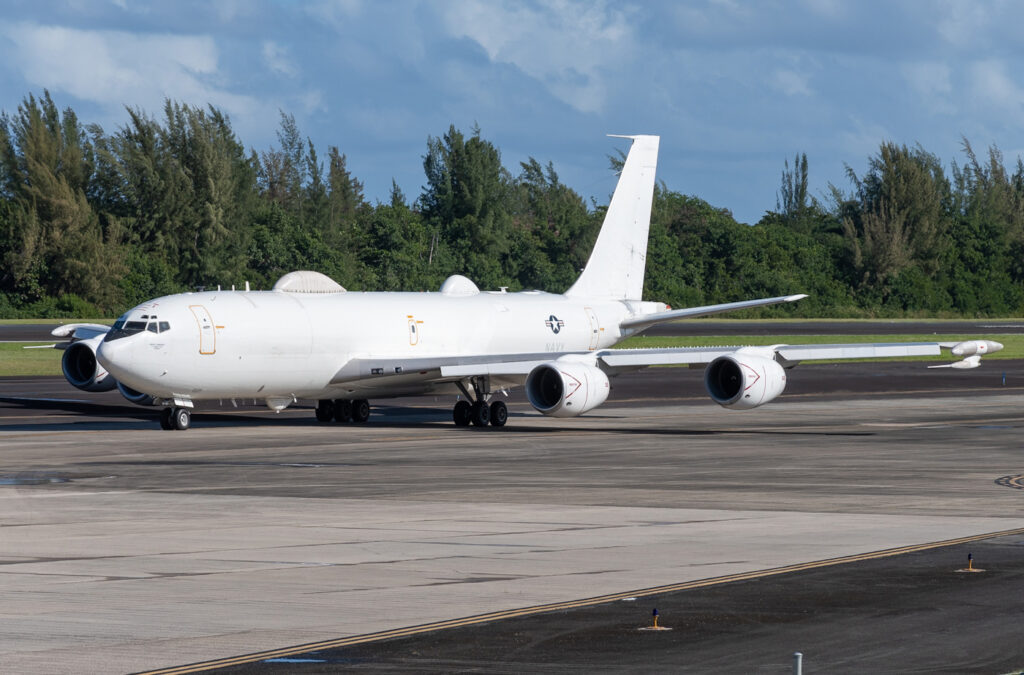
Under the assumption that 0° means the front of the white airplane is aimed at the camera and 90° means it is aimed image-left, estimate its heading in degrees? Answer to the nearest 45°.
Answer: approximately 45°
